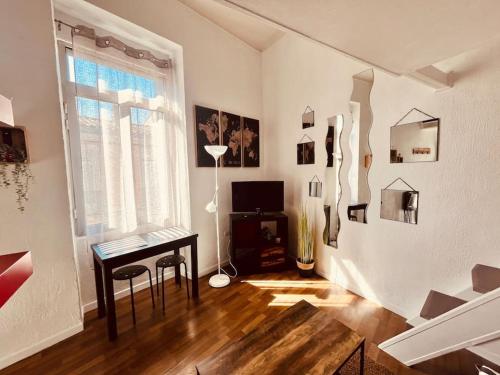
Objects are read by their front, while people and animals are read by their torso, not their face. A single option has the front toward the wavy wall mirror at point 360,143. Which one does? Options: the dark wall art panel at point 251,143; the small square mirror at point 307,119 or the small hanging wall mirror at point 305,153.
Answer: the dark wall art panel

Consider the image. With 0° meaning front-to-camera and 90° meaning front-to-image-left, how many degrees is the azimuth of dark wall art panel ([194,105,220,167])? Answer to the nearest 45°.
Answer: approximately 315°

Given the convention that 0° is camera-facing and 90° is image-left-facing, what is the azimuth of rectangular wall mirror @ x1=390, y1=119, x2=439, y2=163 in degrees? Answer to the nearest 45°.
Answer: approximately 45°

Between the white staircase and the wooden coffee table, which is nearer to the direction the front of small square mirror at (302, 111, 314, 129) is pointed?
the wooden coffee table

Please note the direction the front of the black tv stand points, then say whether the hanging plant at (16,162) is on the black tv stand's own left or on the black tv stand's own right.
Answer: on the black tv stand's own right

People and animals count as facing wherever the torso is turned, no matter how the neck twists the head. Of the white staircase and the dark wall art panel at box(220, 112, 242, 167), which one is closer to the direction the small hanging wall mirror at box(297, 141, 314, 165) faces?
the dark wall art panel

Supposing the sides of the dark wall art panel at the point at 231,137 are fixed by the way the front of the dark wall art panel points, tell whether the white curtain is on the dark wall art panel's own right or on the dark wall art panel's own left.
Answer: on the dark wall art panel's own right

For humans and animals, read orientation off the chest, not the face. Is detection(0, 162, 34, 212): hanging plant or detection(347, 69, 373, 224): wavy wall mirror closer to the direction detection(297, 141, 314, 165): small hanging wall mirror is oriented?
the hanging plant

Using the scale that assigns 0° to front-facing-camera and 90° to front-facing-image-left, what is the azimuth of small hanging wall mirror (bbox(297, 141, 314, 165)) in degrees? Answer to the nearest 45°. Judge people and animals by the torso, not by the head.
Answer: approximately 45°
